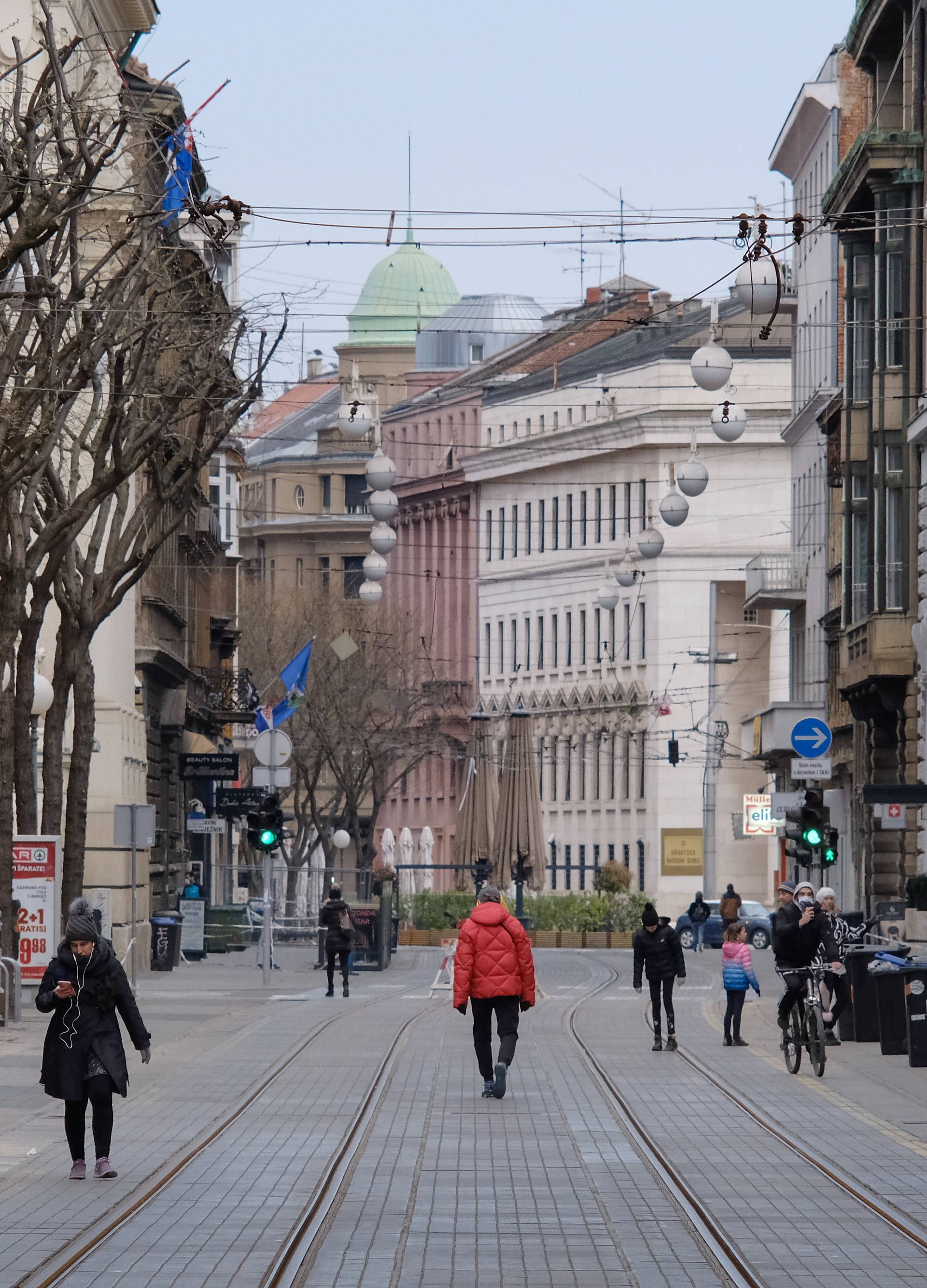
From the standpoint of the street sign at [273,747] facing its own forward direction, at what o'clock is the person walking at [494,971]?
The person walking is roughly at 6 o'clock from the street sign.

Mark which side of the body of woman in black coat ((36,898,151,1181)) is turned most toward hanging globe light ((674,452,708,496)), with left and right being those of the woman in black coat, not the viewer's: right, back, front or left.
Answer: back

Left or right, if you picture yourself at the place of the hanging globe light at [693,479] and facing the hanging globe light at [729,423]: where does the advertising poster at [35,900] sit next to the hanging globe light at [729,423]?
right

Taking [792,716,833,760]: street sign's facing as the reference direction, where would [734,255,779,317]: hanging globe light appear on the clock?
The hanging globe light is roughly at 12 o'clock from the street sign.

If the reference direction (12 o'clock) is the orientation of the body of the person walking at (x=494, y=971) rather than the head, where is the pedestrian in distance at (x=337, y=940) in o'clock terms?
The pedestrian in distance is roughly at 12 o'clock from the person walking.

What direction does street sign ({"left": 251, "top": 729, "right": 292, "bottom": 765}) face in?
away from the camera

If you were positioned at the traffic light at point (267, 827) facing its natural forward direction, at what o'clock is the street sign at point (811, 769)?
The street sign is roughly at 9 o'clock from the traffic light.

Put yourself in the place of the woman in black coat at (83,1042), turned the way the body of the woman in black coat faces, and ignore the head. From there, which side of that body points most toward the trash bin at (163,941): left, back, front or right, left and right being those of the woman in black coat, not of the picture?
back

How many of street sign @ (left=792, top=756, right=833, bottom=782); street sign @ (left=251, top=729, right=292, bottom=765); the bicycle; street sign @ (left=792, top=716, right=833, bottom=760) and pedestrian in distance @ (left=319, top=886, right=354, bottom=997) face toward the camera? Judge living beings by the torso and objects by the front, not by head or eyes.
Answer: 3
